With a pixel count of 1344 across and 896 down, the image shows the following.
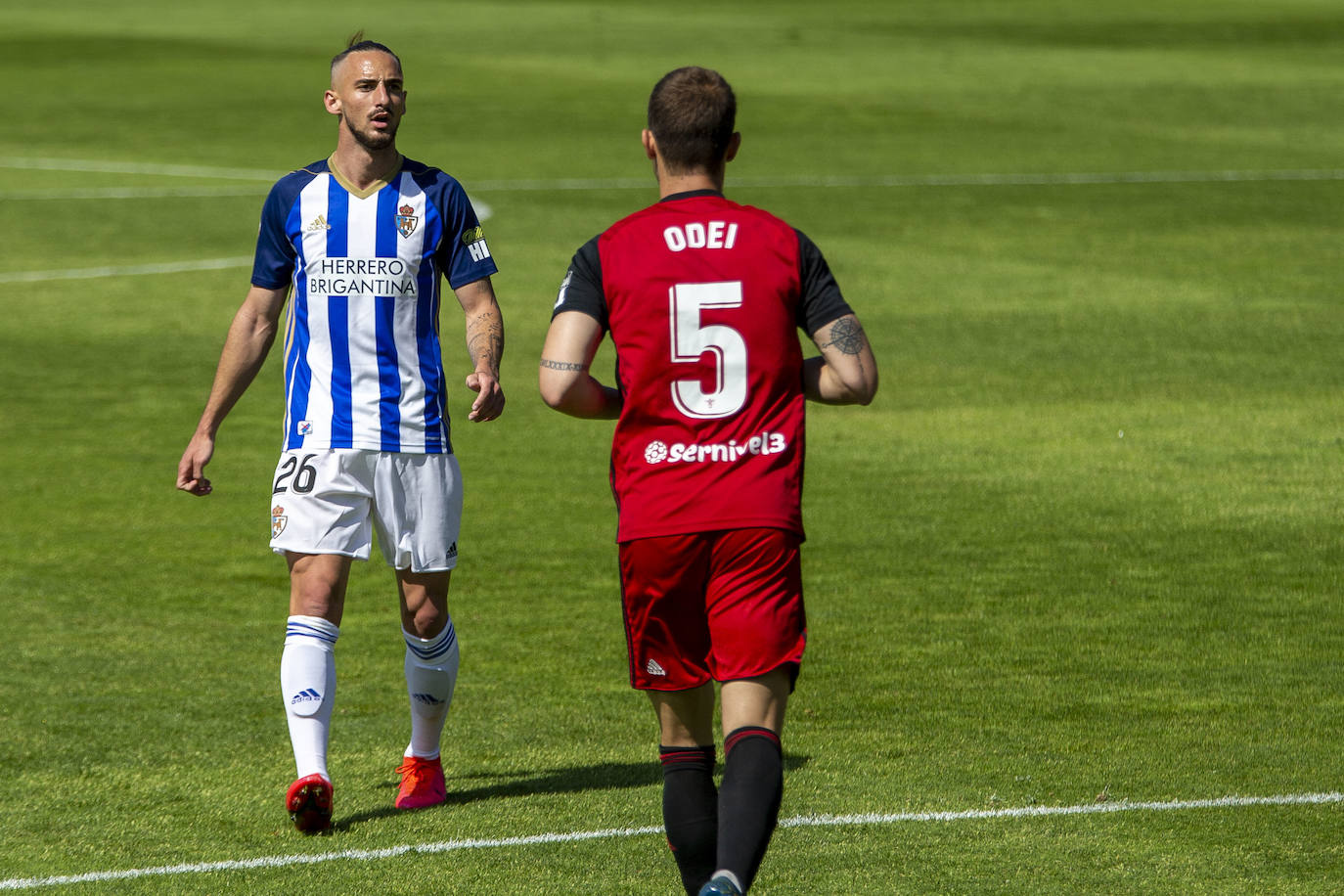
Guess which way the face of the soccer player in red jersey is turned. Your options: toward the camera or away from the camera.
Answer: away from the camera

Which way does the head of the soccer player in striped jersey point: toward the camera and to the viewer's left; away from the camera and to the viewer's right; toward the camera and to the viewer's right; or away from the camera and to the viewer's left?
toward the camera and to the viewer's right

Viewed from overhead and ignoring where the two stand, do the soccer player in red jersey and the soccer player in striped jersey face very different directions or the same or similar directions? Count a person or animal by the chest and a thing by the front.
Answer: very different directions

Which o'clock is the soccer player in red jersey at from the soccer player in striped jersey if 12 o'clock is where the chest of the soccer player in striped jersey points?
The soccer player in red jersey is roughly at 11 o'clock from the soccer player in striped jersey.

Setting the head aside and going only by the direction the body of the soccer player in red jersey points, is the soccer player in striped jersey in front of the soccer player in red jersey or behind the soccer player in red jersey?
in front

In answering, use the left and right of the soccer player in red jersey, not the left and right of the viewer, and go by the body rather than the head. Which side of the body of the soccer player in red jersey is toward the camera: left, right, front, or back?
back

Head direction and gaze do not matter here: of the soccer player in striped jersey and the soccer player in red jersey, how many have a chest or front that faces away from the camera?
1
